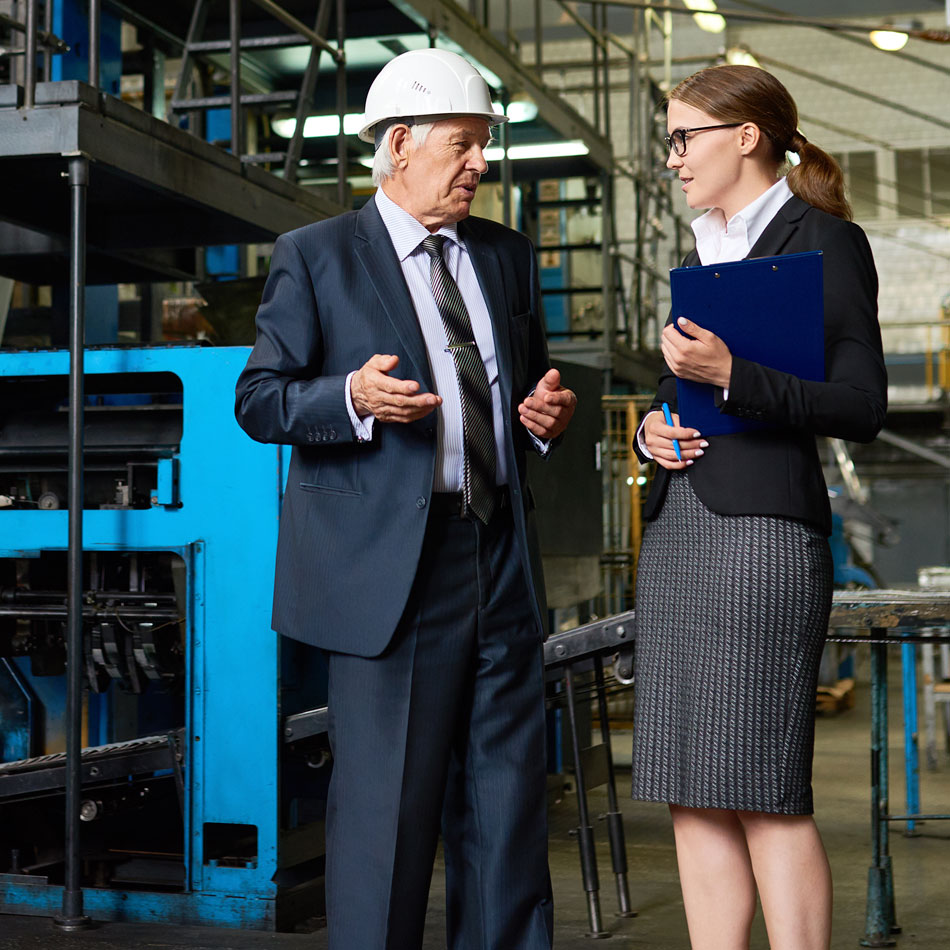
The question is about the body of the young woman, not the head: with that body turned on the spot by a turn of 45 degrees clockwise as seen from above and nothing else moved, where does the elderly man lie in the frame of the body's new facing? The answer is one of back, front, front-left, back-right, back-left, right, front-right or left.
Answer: front

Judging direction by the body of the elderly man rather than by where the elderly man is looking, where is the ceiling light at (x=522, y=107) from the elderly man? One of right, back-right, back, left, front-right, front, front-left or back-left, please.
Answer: back-left

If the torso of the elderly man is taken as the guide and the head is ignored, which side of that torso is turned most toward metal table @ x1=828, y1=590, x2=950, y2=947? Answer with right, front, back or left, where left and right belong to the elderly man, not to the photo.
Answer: left

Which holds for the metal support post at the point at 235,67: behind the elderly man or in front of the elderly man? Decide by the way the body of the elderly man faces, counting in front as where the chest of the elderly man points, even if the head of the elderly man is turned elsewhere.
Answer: behind

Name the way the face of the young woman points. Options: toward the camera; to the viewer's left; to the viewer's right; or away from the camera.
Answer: to the viewer's left

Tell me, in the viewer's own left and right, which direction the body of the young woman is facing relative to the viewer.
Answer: facing the viewer and to the left of the viewer

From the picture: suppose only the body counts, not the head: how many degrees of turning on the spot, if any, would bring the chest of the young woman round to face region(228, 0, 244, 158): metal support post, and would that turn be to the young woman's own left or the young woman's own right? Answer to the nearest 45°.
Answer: approximately 90° to the young woman's own right

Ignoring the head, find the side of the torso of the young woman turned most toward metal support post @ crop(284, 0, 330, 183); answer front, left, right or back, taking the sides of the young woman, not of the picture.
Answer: right

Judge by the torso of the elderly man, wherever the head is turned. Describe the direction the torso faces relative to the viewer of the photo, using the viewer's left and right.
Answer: facing the viewer and to the right of the viewer

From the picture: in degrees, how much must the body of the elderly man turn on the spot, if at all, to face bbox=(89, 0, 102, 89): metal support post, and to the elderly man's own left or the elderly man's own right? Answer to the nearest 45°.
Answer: approximately 180°

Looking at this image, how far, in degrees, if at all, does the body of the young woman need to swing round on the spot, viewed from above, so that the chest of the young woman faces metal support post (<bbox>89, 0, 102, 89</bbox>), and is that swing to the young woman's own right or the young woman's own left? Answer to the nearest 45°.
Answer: approximately 90° to the young woman's own right
